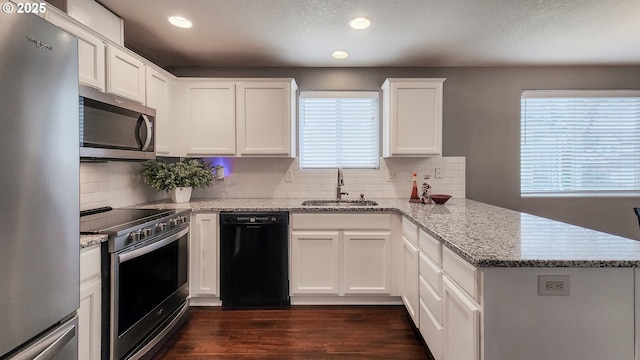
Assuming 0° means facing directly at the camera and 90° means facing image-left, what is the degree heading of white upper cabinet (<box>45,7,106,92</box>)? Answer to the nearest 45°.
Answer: approximately 315°

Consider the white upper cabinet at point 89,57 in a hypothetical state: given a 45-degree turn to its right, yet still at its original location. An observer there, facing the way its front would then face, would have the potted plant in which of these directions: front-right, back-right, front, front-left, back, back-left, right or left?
back-left

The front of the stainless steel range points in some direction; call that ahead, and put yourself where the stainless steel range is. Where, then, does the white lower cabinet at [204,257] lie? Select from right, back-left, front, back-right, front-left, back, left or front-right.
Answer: left

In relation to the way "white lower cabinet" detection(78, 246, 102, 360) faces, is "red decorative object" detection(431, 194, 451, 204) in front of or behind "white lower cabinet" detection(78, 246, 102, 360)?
in front

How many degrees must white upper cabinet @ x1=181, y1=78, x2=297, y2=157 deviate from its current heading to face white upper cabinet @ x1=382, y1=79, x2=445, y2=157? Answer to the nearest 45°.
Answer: approximately 90° to its left

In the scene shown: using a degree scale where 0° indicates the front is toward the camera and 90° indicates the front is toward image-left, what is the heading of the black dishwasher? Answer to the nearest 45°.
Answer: approximately 0°

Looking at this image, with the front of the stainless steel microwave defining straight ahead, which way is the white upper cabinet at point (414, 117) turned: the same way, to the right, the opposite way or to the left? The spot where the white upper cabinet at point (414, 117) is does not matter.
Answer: to the right

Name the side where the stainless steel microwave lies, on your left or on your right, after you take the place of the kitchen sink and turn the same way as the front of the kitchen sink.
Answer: on your right
